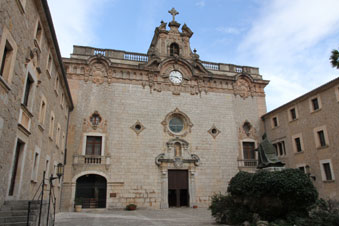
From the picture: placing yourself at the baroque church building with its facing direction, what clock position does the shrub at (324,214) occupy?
The shrub is roughly at 11 o'clock from the baroque church building.

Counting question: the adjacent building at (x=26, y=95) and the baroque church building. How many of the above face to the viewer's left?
0

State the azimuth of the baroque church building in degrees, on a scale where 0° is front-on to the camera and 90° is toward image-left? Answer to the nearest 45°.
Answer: approximately 0°

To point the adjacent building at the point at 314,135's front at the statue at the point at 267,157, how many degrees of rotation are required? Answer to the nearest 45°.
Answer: approximately 45° to its left

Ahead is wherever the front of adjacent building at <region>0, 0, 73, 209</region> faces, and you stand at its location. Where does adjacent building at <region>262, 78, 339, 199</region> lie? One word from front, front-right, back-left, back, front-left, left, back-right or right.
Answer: front-left

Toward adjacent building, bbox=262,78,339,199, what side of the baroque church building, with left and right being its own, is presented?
left

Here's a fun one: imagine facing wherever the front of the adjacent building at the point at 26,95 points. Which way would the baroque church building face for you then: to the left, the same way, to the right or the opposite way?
to the right

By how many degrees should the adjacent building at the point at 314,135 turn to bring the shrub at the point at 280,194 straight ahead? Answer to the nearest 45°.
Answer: approximately 45° to its left

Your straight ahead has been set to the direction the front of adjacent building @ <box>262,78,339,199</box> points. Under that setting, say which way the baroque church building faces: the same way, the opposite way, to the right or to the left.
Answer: to the left

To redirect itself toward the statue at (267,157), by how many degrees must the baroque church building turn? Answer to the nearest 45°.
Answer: approximately 45° to its left

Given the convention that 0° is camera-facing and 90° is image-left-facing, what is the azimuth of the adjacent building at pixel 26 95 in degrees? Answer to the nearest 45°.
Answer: approximately 315°
